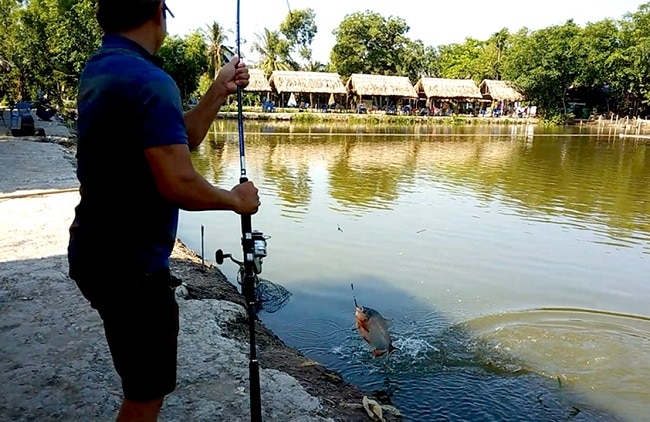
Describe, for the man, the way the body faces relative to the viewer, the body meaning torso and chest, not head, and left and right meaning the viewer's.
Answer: facing away from the viewer and to the right of the viewer

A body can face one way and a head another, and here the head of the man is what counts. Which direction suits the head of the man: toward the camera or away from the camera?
away from the camera

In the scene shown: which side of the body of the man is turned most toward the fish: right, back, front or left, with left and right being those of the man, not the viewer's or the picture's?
front
